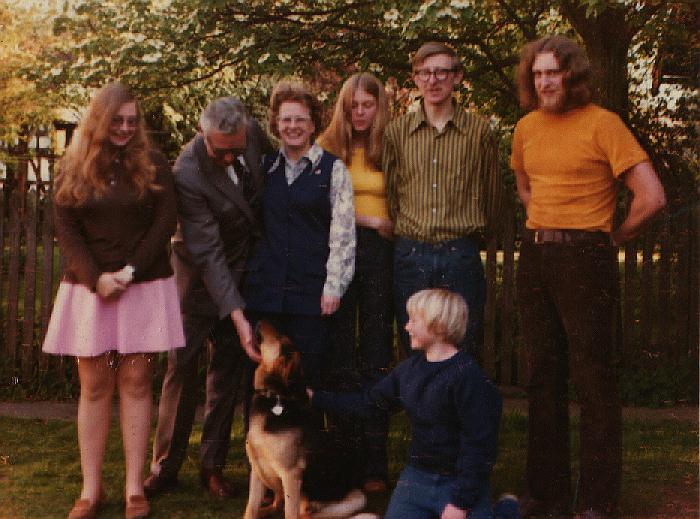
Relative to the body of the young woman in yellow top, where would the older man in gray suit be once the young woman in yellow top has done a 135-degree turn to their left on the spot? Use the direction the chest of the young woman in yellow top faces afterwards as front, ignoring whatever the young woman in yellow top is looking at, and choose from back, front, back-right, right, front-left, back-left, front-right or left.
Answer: back-left

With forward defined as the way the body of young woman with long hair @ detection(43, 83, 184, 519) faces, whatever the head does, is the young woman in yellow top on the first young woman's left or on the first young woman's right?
on the first young woman's left

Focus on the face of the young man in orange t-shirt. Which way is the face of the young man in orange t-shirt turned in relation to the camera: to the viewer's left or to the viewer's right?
to the viewer's left

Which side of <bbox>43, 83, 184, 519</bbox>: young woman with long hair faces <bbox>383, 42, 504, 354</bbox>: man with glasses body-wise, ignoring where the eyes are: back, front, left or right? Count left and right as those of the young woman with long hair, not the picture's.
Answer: left

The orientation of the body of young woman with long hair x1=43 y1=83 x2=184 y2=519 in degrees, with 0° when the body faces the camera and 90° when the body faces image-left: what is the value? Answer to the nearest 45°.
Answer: approximately 0°

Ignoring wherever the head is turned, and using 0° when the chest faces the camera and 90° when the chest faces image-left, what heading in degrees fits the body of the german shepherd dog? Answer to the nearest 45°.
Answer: approximately 45°

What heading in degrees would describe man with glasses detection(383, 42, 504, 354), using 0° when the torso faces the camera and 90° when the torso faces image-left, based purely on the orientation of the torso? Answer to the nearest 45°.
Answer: approximately 0°

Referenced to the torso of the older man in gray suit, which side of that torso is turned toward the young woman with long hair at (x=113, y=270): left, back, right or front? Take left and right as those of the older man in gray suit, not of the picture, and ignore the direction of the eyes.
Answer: right
